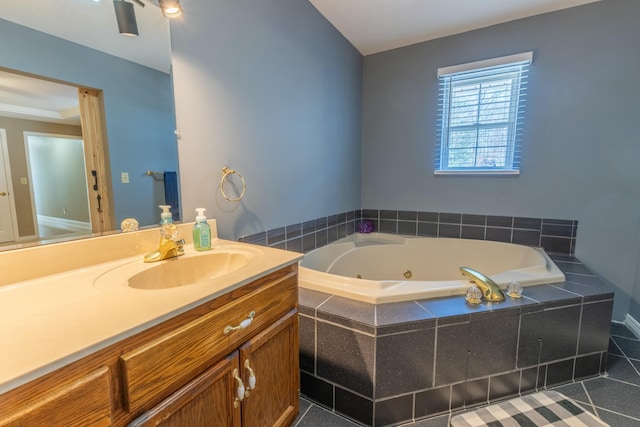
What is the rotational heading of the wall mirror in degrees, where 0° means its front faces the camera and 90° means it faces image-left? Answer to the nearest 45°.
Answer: approximately 315°
